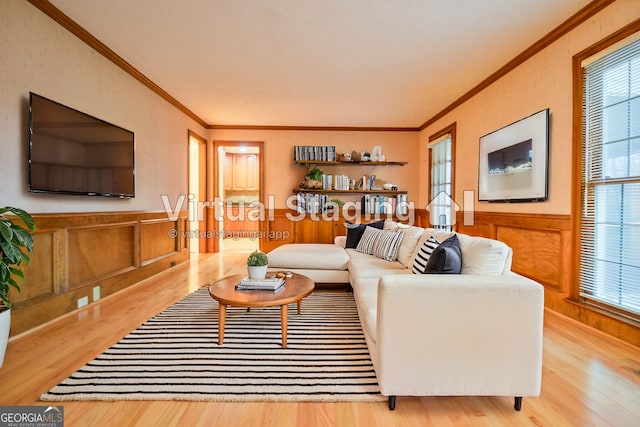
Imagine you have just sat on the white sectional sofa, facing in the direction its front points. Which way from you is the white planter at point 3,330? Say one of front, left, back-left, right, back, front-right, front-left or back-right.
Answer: front

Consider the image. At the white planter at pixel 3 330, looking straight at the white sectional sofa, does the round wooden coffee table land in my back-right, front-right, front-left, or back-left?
front-left

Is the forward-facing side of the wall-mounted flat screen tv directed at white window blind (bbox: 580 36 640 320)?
yes

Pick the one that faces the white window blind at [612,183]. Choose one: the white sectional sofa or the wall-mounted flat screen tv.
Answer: the wall-mounted flat screen tv

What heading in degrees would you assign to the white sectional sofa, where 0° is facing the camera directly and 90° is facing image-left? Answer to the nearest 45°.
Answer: approximately 90°

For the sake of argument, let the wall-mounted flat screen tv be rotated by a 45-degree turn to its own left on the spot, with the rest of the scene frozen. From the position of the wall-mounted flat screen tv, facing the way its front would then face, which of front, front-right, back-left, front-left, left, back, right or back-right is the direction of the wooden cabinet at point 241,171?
front-left

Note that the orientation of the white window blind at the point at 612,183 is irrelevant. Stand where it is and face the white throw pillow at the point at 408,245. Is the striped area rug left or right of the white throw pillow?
left

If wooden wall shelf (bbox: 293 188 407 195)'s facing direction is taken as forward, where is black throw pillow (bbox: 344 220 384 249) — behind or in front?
in front

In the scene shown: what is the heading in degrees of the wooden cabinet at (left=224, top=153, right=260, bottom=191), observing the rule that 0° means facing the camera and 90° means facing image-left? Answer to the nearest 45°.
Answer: approximately 0°

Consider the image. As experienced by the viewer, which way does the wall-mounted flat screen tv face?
facing the viewer and to the right of the viewer

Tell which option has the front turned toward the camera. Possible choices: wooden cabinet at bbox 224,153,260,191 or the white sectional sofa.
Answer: the wooden cabinet

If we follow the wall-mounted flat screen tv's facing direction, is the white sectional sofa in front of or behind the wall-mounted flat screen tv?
in front

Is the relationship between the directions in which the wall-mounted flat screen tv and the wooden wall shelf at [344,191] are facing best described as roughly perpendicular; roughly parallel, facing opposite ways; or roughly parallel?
roughly perpendicular

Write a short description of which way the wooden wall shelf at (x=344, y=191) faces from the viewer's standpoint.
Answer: facing the viewer
